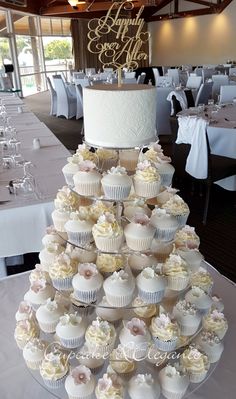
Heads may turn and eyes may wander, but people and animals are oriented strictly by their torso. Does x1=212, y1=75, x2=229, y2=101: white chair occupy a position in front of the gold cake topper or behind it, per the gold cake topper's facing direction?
behind

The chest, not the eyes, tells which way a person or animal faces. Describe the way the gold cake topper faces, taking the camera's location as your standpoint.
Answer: facing the viewer

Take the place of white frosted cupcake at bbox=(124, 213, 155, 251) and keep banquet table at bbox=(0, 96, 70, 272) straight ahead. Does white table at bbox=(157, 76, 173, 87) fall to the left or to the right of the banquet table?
right
